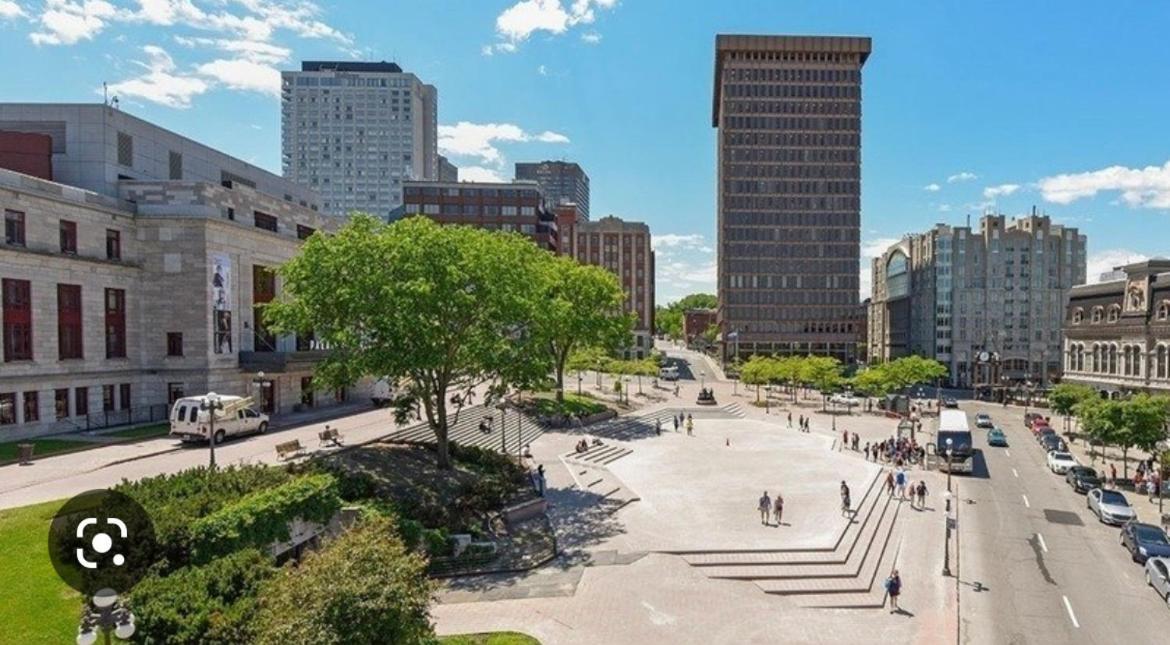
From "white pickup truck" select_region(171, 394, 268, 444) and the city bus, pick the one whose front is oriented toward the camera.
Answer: the city bus

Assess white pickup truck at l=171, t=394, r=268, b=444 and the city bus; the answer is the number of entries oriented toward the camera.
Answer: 1

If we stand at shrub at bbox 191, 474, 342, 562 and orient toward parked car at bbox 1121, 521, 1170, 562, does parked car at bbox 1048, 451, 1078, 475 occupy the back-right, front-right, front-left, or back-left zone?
front-left

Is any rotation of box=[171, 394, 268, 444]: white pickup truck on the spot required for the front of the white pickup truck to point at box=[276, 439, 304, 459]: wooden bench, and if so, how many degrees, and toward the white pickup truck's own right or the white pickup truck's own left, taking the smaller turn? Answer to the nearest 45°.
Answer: approximately 90° to the white pickup truck's own right

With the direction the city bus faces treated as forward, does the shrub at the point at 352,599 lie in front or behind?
in front

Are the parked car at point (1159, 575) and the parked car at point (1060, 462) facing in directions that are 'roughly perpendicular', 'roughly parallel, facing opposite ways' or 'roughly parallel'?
roughly parallel

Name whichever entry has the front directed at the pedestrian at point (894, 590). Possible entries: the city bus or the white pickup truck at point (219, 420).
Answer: the city bus

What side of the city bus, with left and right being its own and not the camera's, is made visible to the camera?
front

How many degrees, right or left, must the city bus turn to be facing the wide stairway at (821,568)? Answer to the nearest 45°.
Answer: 0° — it already faces it
